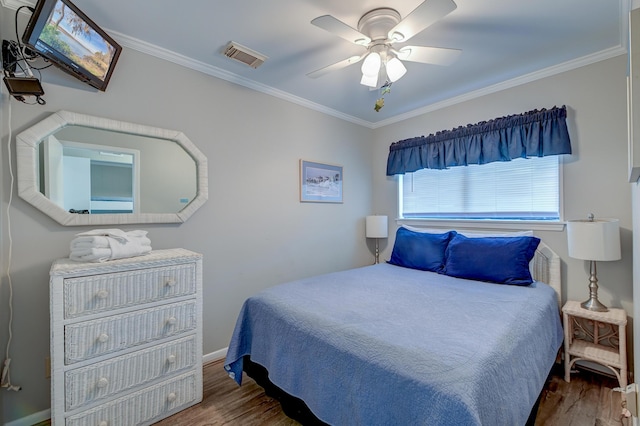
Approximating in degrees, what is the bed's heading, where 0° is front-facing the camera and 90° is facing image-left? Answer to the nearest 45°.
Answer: approximately 45°

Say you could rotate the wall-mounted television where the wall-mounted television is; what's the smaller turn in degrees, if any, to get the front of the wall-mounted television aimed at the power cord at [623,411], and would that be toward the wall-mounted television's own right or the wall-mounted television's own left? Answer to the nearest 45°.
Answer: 0° — it already faces it

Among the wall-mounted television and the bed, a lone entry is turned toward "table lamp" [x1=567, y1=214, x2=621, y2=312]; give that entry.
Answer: the wall-mounted television

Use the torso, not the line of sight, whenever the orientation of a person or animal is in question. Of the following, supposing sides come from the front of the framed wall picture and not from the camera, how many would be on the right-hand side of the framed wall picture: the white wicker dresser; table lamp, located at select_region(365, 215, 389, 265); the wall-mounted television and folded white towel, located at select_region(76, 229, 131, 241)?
3

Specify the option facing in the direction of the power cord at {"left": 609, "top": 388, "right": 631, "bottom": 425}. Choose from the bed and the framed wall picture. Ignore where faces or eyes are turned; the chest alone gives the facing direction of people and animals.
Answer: the framed wall picture

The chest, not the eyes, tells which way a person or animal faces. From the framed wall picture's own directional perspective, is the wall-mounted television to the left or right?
on its right

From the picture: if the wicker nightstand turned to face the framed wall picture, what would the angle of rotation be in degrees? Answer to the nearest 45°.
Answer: approximately 90° to its right

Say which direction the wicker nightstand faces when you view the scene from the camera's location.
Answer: facing the viewer

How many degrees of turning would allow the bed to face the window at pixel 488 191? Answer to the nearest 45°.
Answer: approximately 180°

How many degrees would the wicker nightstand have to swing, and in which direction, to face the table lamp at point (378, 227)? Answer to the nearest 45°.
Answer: approximately 90° to its right

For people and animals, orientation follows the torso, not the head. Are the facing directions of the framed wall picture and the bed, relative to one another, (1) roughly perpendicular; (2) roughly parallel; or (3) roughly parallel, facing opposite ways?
roughly perpendicular

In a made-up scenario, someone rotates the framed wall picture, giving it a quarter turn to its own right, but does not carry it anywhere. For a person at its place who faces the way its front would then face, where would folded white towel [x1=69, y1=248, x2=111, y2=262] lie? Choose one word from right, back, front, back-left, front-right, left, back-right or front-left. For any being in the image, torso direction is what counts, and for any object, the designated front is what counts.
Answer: front

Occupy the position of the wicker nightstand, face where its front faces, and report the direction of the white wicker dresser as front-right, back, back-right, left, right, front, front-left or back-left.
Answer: front-right

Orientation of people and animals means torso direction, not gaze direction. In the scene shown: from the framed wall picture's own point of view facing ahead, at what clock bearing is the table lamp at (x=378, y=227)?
The table lamp is roughly at 10 o'clock from the framed wall picture.

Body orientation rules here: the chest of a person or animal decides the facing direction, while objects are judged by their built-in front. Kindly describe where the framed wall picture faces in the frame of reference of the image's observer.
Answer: facing the viewer and to the right of the viewer
